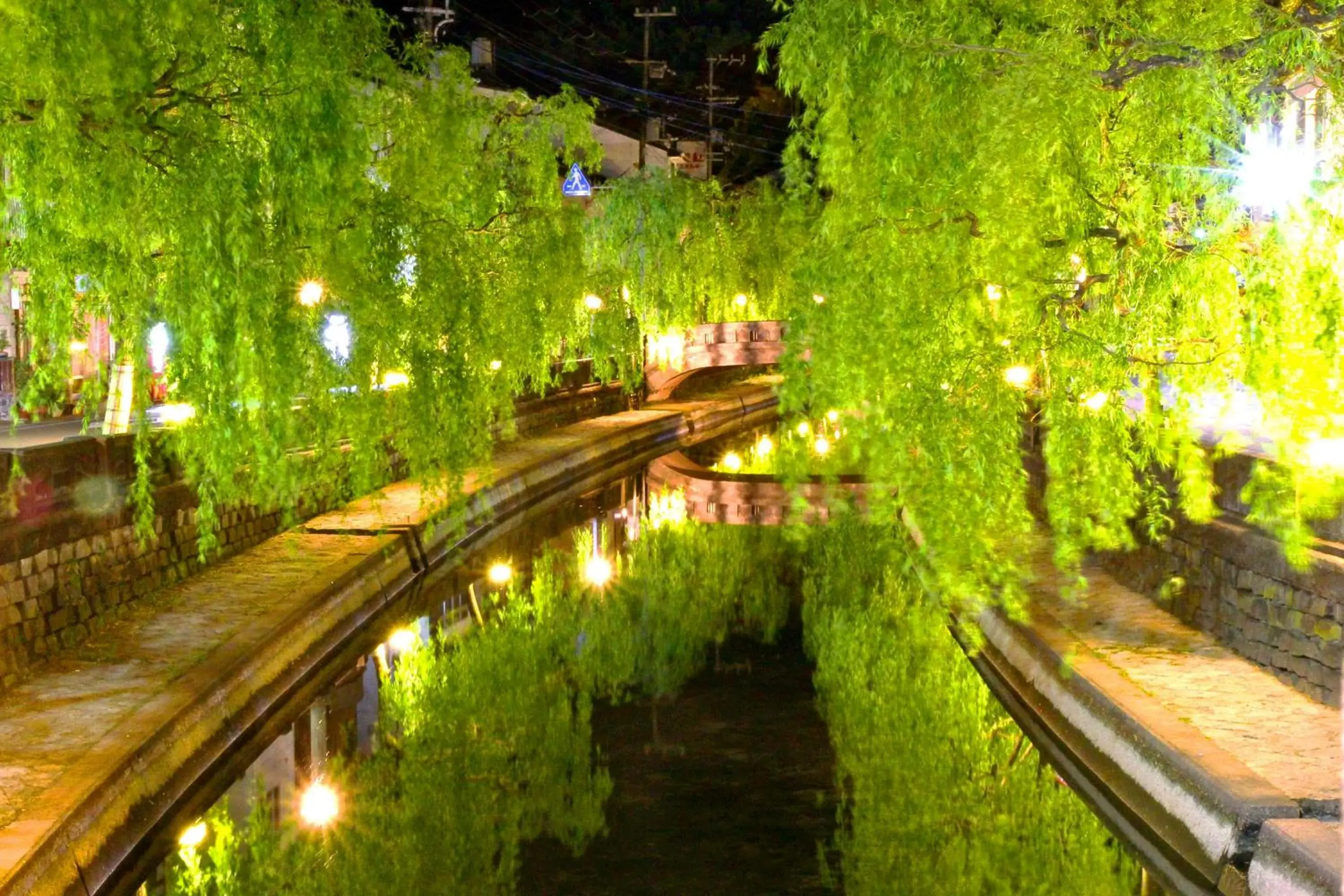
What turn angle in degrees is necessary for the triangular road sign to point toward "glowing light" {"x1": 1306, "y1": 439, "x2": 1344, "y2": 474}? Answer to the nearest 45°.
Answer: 0° — it already faces it

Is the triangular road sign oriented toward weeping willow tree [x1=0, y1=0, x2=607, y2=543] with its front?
yes

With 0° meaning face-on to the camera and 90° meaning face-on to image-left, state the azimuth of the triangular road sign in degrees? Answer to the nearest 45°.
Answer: approximately 0°

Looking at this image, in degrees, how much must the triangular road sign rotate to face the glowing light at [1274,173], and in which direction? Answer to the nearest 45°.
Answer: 0° — it already faces it
